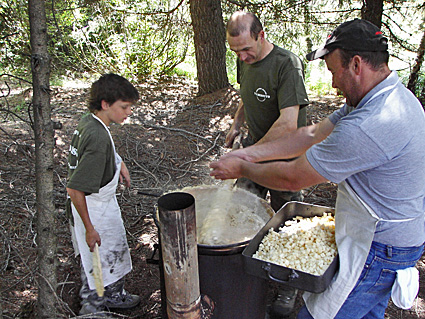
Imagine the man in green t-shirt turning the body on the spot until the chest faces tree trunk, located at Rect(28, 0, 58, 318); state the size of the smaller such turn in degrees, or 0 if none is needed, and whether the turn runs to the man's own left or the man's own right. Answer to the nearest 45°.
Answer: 0° — they already face it

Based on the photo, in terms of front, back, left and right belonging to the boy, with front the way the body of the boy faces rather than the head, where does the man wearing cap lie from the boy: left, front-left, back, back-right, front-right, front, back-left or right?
front-right

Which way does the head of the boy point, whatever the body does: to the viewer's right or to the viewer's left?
to the viewer's right

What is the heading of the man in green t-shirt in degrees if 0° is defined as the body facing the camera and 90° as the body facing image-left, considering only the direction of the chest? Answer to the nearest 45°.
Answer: approximately 45°

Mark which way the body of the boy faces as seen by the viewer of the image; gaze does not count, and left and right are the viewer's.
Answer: facing to the right of the viewer

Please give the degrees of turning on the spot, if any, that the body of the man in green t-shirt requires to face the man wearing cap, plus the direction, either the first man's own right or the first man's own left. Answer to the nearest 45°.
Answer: approximately 45° to the first man's own left

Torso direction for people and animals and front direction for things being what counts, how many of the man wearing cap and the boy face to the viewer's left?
1

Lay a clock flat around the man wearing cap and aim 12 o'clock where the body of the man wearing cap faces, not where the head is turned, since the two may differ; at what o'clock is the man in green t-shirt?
The man in green t-shirt is roughly at 2 o'clock from the man wearing cap.

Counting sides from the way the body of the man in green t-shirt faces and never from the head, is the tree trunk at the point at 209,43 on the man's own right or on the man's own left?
on the man's own right

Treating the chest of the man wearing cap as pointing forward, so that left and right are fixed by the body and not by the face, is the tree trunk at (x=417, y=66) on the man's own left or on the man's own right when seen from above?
on the man's own right

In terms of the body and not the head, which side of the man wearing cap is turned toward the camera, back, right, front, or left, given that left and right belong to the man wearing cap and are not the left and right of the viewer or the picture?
left
